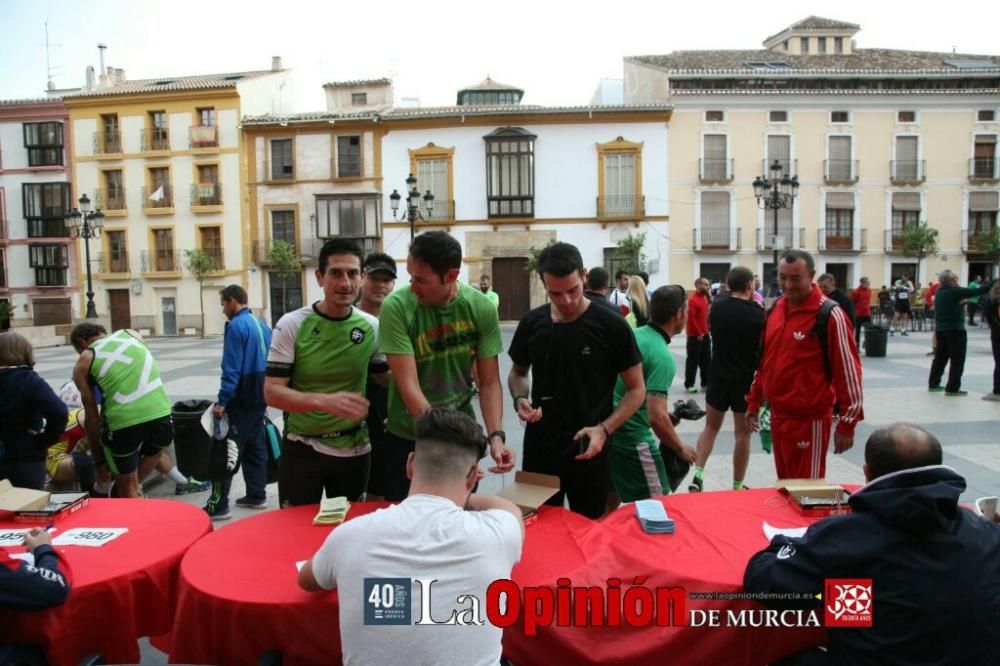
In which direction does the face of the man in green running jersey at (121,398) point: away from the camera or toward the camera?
away from the camera

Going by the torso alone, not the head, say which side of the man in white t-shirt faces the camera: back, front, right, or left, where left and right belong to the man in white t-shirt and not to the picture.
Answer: back

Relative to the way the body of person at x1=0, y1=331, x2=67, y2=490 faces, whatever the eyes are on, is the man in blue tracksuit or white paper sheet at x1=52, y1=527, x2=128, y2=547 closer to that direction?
the man in blue tracksuit

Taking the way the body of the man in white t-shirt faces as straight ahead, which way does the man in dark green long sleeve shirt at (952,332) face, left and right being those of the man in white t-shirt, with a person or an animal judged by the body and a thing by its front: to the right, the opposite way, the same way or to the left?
to the right

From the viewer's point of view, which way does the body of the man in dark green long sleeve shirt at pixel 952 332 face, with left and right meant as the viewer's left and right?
facing away from the viewer and to the right of the viewer

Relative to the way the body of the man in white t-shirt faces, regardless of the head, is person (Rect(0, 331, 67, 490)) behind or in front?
in front

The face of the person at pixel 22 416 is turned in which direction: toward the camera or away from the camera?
away from the camera

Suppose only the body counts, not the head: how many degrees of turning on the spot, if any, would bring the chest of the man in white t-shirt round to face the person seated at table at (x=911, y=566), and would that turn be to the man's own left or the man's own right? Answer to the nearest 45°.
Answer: approximately 90° to the man's own right

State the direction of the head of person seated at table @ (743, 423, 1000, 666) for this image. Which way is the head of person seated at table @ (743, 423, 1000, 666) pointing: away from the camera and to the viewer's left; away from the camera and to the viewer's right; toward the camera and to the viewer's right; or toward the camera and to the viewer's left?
away from the camera and to the viewer's left

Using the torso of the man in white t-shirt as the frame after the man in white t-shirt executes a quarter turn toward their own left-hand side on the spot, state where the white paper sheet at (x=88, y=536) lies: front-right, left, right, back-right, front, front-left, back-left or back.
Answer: front-right

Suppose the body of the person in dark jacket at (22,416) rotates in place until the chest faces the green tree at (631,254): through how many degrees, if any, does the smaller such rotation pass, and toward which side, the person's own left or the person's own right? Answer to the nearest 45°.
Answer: approximately 45° to the person's own right
